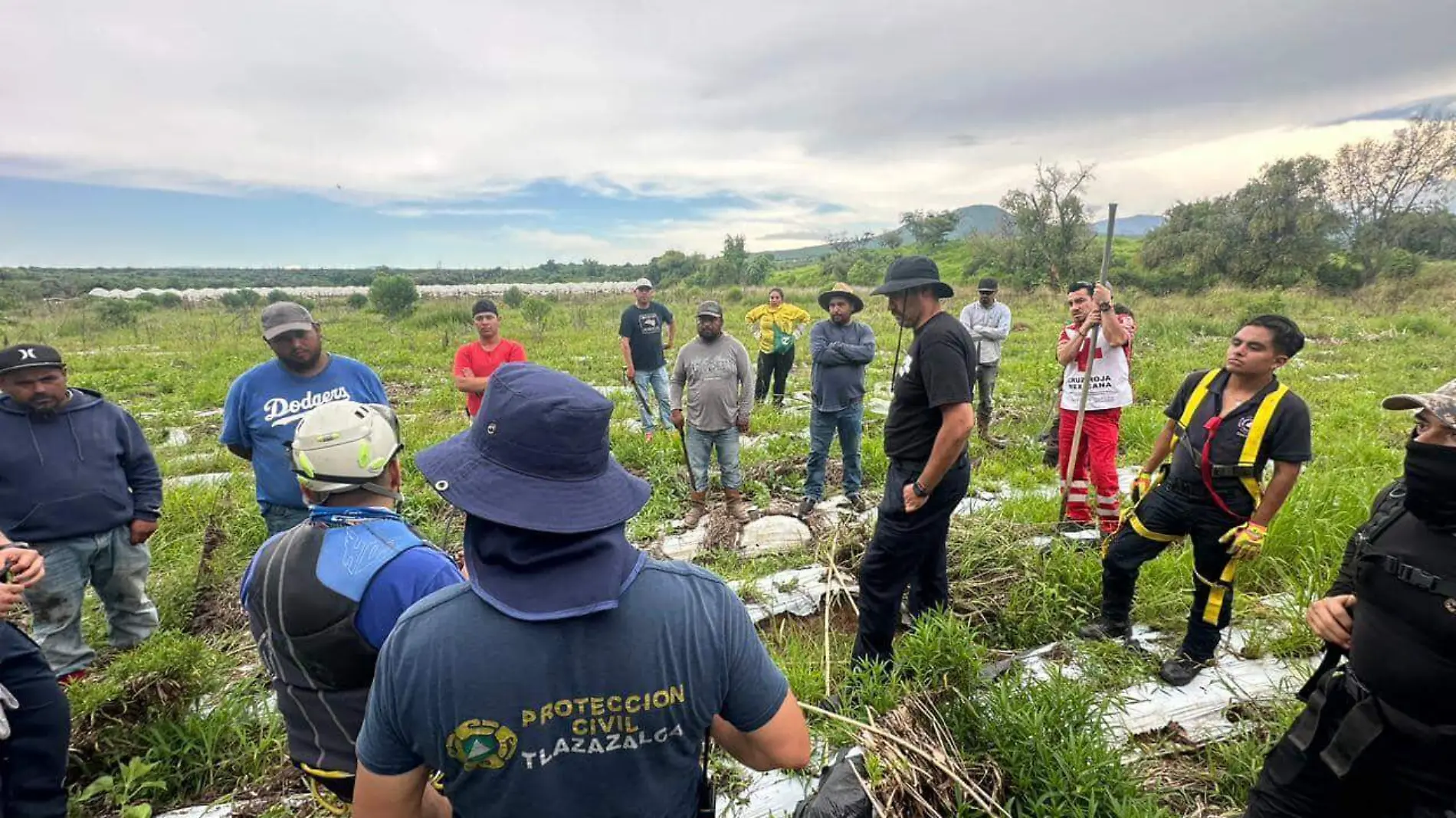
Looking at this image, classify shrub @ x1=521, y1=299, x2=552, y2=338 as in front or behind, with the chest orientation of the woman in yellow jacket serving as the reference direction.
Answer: behind

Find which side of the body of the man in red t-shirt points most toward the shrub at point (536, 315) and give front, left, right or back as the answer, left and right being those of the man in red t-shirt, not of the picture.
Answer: back

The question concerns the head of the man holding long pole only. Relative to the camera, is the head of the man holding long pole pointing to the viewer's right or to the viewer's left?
to the viewer's left

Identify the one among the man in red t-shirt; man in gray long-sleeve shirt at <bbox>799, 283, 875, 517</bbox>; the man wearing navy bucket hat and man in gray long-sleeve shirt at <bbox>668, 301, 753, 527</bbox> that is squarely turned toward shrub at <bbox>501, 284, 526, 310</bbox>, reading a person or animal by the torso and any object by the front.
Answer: the man wearing navy bucket hat

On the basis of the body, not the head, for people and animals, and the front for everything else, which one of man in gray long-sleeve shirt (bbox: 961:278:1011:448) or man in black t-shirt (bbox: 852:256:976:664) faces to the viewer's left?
the man in black t-shirt

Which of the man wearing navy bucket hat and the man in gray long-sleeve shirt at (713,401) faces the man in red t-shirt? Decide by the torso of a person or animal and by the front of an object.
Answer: the man wearing navy bucket hat

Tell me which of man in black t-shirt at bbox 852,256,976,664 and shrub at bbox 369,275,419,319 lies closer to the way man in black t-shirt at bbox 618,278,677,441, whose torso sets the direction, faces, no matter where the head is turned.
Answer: the man in black t-shirt

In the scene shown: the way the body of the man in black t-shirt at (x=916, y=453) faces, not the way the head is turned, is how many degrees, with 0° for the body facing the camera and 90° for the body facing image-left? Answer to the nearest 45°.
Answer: approximately 90°

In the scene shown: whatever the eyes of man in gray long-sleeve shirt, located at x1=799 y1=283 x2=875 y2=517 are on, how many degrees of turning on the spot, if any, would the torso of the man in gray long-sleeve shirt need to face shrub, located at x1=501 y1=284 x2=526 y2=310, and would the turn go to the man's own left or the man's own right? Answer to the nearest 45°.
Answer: approximately 135° to the man's own right

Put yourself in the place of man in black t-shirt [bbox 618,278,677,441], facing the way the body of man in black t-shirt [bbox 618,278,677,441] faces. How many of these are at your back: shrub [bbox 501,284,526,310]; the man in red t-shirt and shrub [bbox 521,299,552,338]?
2

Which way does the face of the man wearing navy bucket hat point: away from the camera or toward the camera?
away from the camera
